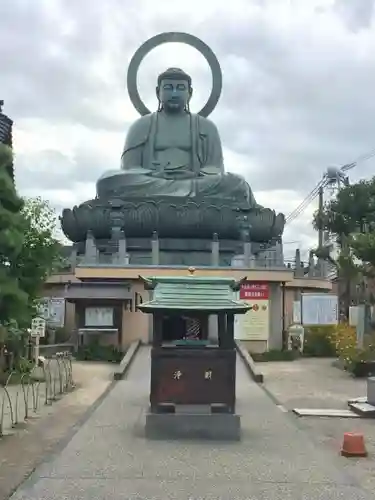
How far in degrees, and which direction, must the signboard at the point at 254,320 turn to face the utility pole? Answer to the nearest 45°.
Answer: approximately 180°

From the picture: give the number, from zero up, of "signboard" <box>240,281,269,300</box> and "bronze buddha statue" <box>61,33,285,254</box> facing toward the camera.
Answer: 2

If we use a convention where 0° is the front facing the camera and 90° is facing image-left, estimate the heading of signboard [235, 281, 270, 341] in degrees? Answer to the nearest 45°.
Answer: approximately 0°

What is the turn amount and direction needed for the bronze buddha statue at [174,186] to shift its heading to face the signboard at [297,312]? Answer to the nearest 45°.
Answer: approximately 45° to its left

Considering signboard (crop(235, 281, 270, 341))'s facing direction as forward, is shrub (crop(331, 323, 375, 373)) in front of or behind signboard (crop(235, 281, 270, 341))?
in front

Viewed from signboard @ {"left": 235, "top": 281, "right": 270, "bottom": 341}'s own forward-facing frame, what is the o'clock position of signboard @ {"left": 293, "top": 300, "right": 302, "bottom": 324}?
signboard @ {"left": 293, "top": 300, "right": 302, "bottom": 324} is roughly at 8 o'clock from signboard @ {"left": 235, "top": 281, "right": 270, "bottom": 341}.

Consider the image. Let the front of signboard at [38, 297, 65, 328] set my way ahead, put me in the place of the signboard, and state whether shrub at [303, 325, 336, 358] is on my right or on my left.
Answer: on my left

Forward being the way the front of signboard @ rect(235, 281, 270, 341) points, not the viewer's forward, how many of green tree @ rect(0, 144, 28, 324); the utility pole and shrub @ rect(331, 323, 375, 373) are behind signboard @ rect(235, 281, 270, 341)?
1

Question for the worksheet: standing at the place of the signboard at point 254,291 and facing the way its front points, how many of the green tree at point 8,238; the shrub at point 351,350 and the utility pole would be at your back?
1

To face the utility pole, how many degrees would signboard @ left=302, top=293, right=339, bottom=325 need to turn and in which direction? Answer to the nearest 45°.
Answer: approximately 180°

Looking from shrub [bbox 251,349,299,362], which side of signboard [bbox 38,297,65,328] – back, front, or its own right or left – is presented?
left

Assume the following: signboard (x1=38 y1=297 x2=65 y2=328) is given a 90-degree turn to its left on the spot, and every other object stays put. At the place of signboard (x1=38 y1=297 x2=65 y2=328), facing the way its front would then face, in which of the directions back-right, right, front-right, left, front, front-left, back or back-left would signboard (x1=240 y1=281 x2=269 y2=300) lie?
front
